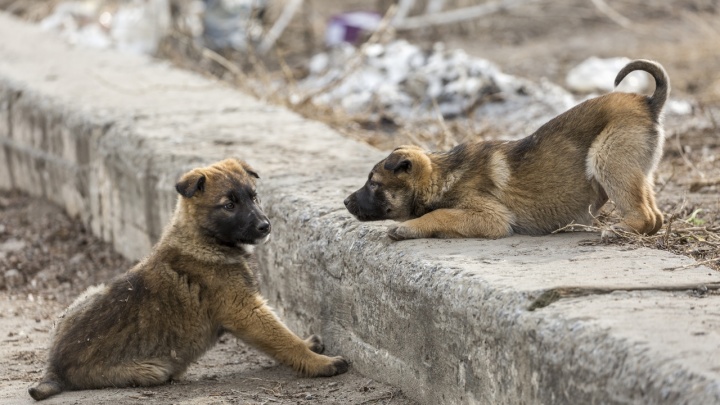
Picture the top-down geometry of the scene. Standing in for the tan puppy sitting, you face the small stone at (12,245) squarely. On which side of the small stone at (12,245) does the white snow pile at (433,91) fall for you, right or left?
right

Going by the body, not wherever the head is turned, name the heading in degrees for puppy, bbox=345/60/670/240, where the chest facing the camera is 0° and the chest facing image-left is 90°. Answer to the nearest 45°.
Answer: approximately 90°

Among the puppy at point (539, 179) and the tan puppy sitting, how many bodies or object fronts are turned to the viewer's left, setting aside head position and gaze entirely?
1

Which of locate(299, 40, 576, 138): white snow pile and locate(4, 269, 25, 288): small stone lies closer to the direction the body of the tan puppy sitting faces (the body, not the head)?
the white snow pile

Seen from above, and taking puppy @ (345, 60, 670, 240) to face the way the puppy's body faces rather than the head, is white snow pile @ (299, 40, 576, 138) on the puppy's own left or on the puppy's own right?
on the puppy's own right

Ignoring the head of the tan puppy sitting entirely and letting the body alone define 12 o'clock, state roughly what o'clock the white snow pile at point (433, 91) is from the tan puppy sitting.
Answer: The white snow pile is roughly at 10 o'clock from the tan puppy sitting.

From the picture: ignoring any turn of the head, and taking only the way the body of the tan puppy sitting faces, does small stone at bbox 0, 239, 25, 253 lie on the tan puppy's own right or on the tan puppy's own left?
on the tan puppy's own left

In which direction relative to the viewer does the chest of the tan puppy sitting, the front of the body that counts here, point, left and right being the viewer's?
facing to the right of the viewer

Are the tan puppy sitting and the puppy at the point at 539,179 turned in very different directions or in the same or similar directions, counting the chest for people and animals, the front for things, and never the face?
very different directions

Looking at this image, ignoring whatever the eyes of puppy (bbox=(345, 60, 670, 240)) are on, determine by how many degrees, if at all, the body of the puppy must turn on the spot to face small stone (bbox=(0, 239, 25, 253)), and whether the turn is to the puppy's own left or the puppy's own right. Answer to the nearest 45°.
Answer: approximately 45° to the puppy's own right

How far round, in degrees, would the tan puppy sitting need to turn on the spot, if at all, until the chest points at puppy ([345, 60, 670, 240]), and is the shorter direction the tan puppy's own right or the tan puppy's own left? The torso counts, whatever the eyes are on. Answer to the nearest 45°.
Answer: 0° — it already faces it

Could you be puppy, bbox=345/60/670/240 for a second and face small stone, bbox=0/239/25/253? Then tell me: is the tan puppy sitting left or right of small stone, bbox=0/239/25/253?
left

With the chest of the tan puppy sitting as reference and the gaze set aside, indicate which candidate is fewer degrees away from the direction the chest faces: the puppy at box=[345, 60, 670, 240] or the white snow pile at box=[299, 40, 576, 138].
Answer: the puppy

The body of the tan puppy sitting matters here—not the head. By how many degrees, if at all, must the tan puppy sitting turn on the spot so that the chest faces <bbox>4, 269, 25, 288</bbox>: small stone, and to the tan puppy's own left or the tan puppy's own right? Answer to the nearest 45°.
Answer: approximately 135° to the tan puppy's own left
